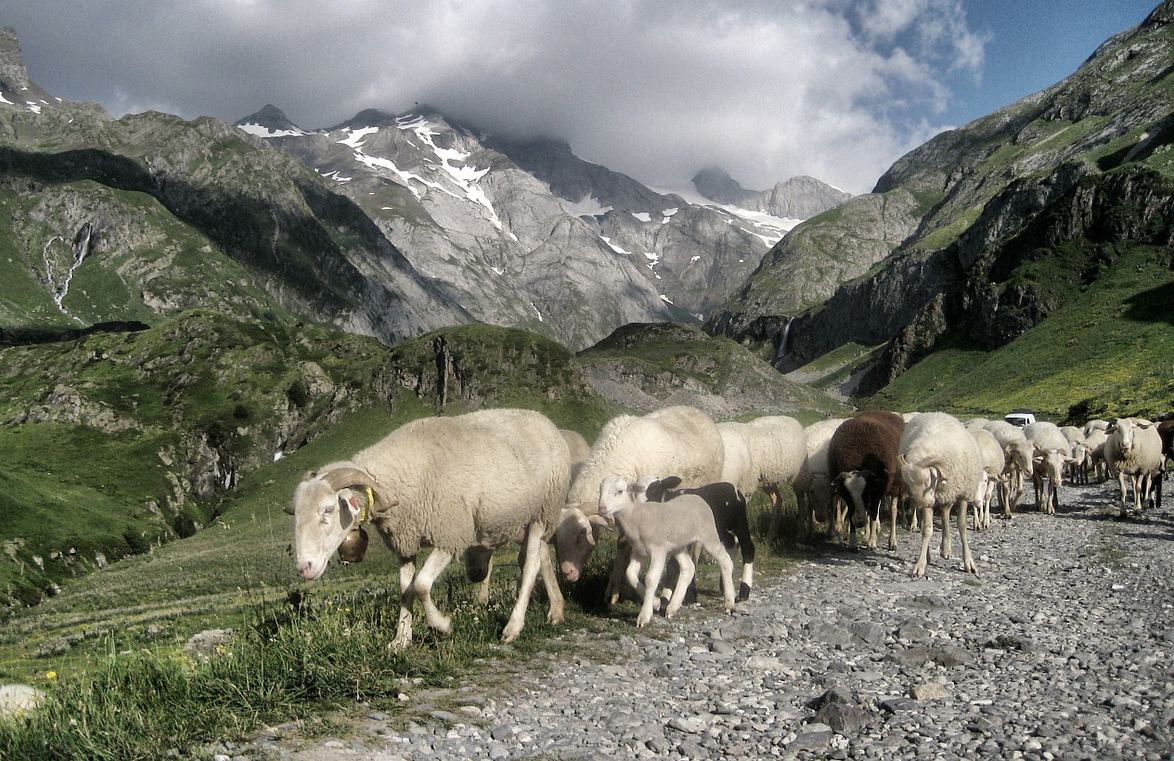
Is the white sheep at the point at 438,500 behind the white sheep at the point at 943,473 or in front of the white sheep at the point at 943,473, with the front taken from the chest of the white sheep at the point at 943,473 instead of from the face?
in front

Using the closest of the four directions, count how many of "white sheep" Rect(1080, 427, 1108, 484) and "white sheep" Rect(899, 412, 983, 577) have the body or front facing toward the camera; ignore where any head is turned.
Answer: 2

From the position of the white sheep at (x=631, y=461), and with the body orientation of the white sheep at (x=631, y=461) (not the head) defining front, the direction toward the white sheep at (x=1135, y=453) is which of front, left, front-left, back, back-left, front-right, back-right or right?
back

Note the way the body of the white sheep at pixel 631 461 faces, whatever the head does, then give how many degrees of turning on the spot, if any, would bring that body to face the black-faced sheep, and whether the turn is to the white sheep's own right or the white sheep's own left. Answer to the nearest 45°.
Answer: approximately 180°

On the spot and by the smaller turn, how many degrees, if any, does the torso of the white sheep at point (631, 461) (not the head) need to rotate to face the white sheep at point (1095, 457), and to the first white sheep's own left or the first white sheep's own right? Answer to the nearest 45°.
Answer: approximately 180°

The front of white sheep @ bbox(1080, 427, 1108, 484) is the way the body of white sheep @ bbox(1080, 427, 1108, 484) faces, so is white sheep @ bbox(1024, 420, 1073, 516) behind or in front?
in front

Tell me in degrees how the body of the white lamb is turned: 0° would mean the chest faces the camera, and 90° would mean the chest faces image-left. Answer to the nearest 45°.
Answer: approximately 45°

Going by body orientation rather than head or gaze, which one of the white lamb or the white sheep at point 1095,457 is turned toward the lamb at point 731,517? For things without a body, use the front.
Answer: the white sheep

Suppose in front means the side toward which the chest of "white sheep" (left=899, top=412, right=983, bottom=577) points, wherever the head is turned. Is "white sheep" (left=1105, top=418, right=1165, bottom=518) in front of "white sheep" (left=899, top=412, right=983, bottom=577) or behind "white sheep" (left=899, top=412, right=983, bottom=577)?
behind

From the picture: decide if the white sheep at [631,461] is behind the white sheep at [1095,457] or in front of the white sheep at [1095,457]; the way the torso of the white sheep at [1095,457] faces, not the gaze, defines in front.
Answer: in front
